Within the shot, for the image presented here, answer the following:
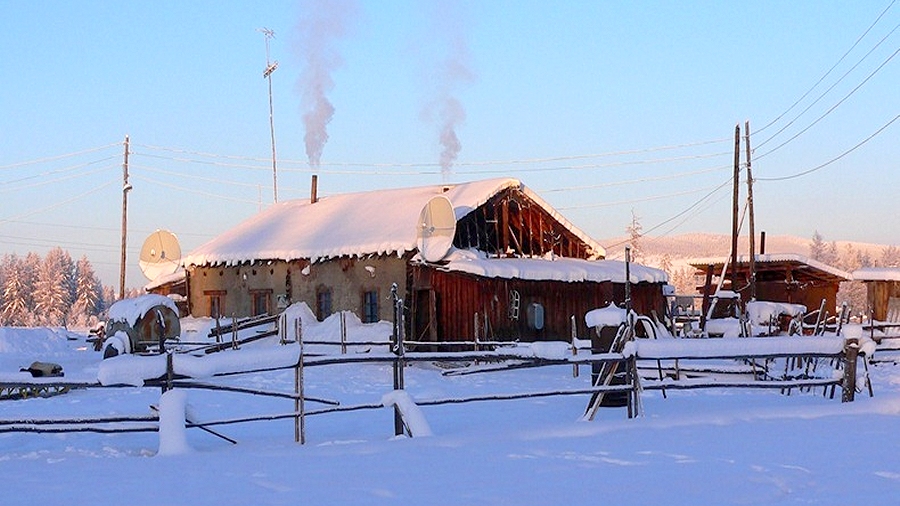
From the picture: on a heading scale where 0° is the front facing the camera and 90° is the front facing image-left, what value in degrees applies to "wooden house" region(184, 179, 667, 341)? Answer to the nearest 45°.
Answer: approximately 45°

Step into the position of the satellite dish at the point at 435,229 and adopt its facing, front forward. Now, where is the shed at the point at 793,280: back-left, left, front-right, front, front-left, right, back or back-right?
back

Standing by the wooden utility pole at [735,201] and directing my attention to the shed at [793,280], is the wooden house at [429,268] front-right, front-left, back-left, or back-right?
back-left

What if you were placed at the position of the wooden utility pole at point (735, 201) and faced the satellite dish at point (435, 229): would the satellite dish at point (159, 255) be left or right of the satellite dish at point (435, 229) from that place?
right

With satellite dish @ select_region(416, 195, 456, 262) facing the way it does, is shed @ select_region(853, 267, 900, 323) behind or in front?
behind

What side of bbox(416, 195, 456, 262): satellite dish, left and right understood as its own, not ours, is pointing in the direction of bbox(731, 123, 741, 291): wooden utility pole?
back

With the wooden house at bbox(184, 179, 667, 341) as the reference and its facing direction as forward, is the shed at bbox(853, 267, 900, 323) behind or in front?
behind

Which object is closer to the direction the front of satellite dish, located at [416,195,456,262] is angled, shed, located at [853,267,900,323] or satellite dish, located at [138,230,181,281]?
the satellite dish

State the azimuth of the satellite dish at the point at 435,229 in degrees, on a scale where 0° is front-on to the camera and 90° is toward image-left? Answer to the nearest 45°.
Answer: approximately 45°

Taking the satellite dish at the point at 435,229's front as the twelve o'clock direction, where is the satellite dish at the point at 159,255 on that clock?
the satellite dish at the point at 159,255 is roughly at 3 o'clock from the satellite dish at the point at 435,229.

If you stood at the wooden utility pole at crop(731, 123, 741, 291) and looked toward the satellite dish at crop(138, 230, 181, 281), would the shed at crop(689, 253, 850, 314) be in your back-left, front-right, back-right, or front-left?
back-right
